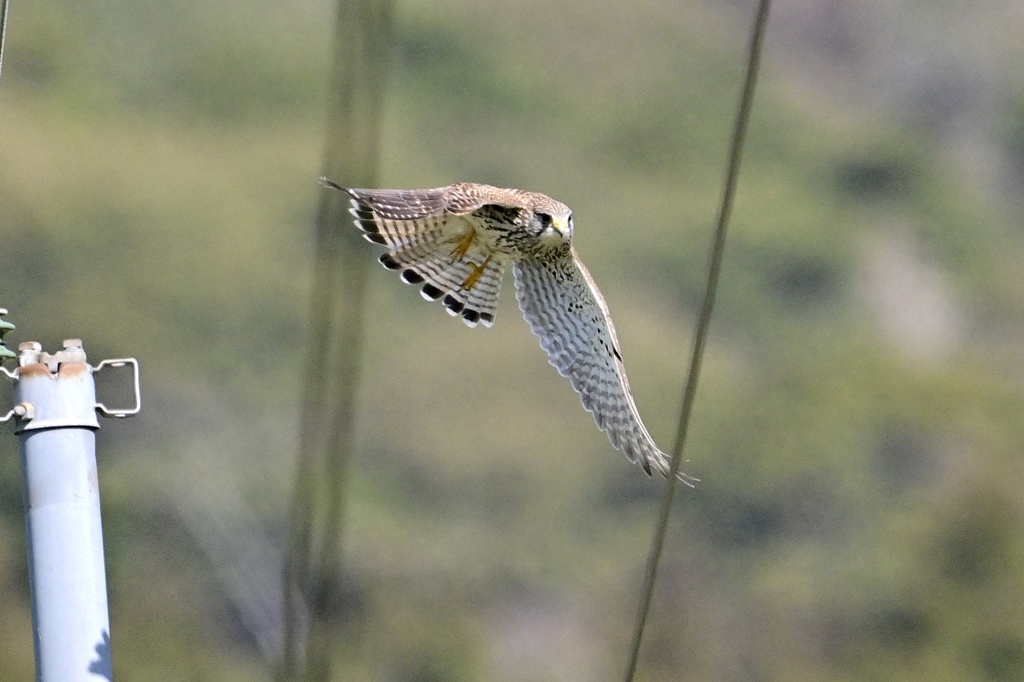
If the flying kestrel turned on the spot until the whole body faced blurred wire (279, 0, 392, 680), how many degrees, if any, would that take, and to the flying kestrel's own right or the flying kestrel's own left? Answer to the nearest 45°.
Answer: approximately 135° to the flying kestrel's own right

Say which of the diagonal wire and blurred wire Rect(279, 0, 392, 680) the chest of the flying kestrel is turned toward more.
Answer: the diagonal wire

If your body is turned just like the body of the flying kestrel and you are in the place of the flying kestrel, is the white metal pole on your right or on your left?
on your right

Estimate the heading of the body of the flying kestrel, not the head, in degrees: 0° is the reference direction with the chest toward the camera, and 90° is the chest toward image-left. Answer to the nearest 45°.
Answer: approximately 315°

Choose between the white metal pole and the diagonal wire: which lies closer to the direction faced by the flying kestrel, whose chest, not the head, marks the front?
the diagonal wire
